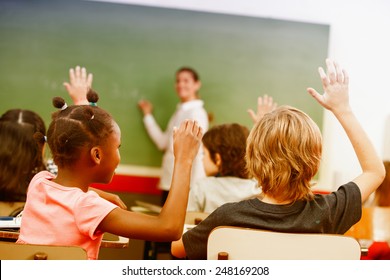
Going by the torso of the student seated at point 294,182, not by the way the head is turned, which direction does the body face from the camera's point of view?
away from the camera

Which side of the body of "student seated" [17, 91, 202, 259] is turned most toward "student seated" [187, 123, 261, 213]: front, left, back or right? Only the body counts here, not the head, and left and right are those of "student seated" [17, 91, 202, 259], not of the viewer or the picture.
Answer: front

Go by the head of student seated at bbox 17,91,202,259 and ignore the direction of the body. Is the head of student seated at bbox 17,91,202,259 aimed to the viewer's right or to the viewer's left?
to the viewer's right

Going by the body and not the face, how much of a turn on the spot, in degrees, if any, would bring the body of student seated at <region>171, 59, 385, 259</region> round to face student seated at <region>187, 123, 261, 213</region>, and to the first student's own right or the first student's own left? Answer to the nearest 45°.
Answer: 0° — they already face them

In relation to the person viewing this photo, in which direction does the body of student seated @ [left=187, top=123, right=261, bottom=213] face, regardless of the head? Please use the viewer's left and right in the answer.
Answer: facing away from the viewer and to the left of the viewer

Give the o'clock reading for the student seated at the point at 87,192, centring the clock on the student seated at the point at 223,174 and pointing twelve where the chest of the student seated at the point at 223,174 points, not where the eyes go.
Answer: the student seated at the point at 87,192 is roughly at 8 o'clock from the student seated at the point at 223,174.

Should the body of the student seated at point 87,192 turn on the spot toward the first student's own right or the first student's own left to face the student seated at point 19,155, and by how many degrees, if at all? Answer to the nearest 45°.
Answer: approximately 45° to the first student's own left

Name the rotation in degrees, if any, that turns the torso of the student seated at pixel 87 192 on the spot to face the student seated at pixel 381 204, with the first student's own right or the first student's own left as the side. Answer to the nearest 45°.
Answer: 0° — they already face them

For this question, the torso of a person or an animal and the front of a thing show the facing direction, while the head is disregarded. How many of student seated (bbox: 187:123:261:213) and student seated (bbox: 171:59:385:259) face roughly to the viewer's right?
0

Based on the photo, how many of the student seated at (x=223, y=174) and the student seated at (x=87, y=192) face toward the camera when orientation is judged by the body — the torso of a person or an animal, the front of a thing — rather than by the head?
0

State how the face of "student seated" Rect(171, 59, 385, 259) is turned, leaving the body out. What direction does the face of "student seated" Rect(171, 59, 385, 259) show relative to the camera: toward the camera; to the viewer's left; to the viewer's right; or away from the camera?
away from the camera

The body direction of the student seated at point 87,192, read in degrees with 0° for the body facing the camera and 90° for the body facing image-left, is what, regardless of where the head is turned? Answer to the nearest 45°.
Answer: approximately 225°
